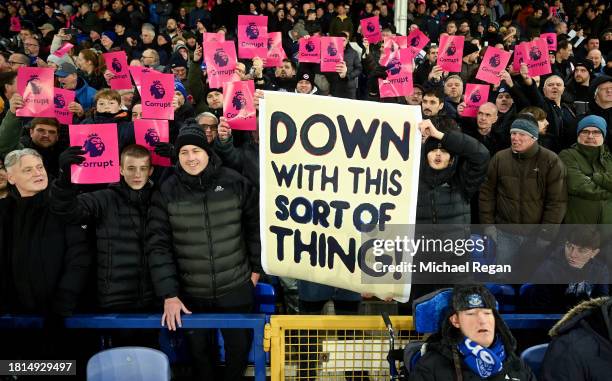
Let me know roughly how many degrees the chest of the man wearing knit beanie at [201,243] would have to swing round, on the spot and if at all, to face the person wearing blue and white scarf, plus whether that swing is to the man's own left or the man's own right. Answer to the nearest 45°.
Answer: approximately 45° to the man's own left

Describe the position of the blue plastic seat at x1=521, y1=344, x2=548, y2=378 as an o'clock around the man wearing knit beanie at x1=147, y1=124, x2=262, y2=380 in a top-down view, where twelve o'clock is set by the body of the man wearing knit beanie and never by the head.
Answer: The blue plastic seat is roughly at 10 o'clock from the man wearing knit beanie.

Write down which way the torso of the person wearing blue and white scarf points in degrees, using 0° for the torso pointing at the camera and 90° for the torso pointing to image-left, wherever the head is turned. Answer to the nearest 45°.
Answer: approximately 315°

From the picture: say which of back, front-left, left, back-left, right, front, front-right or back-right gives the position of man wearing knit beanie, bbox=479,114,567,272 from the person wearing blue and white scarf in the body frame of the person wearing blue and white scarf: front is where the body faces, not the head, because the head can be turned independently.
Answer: back-left

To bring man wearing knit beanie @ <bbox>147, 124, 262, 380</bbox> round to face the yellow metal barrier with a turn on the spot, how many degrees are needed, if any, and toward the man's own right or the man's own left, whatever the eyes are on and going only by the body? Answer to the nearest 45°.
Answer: approximately 45° to the man's own left
